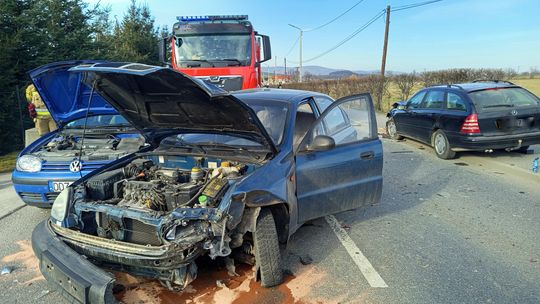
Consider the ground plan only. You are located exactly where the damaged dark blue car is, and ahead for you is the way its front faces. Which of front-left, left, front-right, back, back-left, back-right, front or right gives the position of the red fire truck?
back-right

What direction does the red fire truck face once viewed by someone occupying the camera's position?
facing the viewer

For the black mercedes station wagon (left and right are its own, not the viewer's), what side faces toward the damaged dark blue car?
left

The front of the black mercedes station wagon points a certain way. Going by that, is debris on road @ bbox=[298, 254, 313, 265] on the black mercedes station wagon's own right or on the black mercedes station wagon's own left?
on the black mercedes station wagon's own left

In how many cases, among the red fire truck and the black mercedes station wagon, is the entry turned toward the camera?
1

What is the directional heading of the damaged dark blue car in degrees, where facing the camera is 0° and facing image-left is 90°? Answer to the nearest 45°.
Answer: approximately 45°

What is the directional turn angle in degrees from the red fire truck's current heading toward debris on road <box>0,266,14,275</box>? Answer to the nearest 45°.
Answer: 0° — it already faces it

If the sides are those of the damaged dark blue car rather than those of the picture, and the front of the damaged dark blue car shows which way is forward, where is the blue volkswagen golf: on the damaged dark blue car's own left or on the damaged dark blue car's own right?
on the damaged dark blue car's own right

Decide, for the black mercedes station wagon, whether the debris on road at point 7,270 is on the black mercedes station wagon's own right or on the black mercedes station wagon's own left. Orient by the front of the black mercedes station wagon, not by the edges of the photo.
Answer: on the black mercedes station wagon's own left

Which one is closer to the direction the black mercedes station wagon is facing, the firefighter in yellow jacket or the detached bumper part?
the firefighter in yellow jacket

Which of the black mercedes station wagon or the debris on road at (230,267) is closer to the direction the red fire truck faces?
the debris on road

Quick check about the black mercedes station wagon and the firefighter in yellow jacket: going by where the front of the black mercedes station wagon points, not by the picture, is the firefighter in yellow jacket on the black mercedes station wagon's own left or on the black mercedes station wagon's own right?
on the black mercedes station wagon's own left

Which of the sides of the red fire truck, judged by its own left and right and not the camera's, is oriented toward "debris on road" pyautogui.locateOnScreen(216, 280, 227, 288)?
front

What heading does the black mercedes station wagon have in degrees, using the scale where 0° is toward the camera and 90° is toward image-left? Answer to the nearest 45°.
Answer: approximately 135°

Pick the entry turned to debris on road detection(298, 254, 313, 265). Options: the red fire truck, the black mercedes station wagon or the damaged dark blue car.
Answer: the red fire truck

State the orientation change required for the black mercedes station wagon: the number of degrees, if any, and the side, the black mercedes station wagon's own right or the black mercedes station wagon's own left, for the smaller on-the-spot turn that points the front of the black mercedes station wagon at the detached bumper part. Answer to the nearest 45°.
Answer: approximately 135° to the black mercedes station wagon's own left
